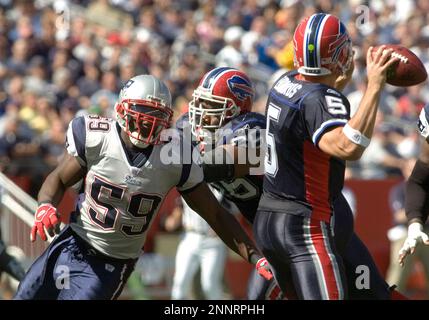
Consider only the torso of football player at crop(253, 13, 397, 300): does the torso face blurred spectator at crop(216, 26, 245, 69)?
no

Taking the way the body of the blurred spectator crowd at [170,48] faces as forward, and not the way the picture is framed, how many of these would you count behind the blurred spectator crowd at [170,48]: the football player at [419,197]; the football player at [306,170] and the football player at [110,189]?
0

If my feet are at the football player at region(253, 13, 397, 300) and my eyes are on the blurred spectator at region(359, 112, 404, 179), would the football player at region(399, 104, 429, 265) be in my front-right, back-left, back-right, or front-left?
front-right

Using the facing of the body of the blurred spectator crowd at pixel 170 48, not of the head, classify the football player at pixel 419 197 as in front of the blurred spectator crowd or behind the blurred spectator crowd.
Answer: in front

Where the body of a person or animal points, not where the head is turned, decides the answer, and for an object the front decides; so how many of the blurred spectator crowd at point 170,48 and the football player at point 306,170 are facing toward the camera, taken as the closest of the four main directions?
1

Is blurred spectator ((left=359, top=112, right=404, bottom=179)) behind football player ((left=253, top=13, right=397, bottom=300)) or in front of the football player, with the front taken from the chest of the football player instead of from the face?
in front

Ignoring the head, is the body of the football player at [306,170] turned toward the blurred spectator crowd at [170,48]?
no

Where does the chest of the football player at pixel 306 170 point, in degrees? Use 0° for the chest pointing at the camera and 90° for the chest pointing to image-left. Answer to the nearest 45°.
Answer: approximately 225°

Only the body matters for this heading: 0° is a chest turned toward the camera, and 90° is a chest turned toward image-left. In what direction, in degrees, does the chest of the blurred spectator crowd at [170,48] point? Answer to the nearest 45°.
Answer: approximately 0°

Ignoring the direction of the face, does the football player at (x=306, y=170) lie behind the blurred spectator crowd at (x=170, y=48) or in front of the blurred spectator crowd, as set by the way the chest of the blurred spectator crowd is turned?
in front

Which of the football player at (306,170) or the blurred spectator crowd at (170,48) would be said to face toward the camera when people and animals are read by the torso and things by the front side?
the blurred spectator crowd

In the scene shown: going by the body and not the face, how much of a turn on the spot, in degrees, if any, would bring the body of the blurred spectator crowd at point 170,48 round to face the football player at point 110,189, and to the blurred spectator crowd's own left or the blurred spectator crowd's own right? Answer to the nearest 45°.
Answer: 0° — they already face them

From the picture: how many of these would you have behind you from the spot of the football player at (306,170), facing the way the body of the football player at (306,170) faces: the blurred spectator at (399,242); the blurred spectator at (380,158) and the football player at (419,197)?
0
